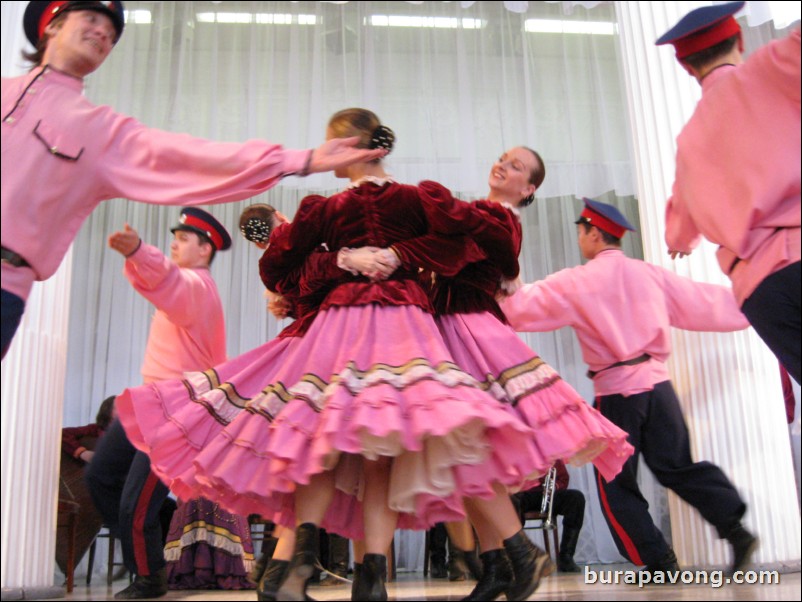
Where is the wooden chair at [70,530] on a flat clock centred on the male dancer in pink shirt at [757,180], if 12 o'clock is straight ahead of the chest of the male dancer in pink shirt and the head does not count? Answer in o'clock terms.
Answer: The wooden chair is roughly at 11 o'clock from the male dancer in pink shirt.

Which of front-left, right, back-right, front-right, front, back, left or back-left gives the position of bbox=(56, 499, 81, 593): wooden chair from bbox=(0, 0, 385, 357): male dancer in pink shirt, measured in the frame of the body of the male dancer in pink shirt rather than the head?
back-right

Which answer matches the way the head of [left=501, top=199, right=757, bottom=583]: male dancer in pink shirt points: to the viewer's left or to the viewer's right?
to the viewer's left

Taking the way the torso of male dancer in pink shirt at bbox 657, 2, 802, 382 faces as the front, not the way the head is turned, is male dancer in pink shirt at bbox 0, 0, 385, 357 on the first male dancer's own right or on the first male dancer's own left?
on the first male dancer's own left

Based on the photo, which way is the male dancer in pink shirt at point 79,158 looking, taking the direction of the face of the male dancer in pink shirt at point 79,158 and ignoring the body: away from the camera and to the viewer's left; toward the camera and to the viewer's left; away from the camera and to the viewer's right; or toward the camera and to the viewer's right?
toward the camera and to the viewer's right

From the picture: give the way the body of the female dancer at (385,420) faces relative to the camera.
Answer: away from the camera

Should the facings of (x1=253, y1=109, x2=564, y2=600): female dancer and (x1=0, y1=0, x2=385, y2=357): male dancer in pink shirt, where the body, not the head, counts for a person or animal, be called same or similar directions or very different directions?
very different directions

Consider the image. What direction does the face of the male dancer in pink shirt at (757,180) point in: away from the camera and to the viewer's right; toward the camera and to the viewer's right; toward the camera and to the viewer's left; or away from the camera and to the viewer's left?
away from the camera and to the viewer's left

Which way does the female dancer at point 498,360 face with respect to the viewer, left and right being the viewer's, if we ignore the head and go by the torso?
facing to the left of the viewer

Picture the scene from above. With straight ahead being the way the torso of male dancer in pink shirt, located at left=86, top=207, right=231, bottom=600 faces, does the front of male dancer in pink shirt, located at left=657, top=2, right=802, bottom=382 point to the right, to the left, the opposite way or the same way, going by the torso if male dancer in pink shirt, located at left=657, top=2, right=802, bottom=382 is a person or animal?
to the right

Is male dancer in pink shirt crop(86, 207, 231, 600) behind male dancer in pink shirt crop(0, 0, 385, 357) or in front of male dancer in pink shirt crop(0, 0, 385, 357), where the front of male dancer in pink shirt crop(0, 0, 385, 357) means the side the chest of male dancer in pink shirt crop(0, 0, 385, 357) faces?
behind
